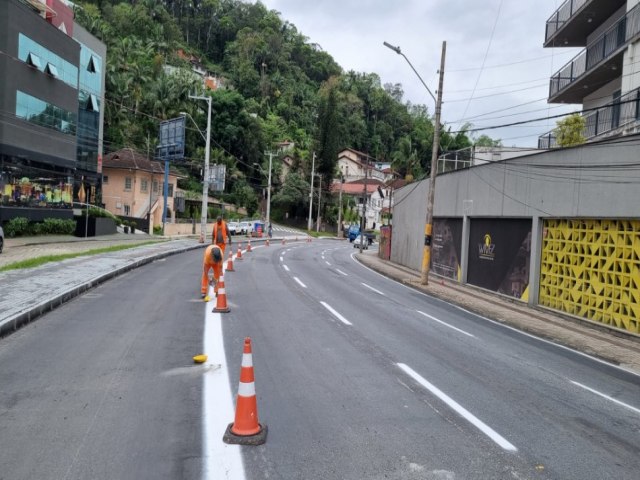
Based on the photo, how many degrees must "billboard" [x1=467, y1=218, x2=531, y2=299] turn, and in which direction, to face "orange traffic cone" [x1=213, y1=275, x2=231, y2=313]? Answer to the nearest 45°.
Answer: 0° — it already faces it

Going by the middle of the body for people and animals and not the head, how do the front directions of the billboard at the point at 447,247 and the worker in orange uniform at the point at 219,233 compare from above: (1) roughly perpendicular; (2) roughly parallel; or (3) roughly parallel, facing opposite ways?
roughly perpendicular

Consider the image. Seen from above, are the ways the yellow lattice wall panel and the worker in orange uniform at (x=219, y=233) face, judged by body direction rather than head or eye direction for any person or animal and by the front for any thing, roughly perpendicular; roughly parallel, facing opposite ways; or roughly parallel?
roughly perpendicular

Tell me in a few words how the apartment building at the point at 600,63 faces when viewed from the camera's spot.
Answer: facing the viewer and to the left of the viewer

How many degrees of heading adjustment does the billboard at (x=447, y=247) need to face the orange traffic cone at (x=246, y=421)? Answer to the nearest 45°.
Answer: approximately 45° to its left

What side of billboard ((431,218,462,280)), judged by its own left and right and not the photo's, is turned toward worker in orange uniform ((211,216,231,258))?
front

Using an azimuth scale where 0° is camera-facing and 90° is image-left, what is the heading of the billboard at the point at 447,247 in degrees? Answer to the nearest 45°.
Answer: approximately 45°
